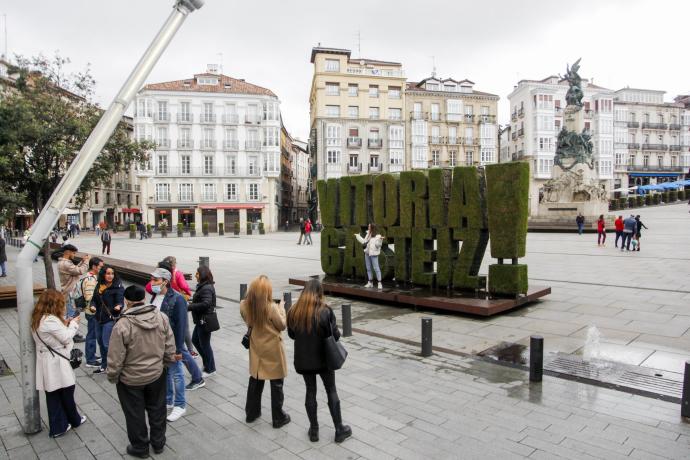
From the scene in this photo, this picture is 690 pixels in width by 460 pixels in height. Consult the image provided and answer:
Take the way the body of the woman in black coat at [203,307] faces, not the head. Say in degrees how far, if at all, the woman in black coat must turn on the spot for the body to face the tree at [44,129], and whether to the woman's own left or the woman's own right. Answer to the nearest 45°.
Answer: approximately 45° to the woman's own right

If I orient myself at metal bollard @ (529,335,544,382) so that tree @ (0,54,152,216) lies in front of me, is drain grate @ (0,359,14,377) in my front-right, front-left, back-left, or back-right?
front-left

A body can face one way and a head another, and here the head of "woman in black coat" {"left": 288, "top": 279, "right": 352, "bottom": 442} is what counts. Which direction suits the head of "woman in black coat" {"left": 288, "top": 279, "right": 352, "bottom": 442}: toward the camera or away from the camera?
away from the camera

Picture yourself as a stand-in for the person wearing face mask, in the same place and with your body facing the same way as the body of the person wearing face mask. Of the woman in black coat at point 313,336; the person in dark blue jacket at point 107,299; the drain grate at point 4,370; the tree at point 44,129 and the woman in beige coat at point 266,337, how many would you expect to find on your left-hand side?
2

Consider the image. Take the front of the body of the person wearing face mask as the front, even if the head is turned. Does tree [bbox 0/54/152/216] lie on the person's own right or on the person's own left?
on the person's own right

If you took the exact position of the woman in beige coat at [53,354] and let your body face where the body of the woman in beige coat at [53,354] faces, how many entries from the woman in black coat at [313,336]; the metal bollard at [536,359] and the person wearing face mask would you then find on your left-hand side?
0

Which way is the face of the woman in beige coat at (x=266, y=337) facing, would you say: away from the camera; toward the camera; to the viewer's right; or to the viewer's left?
away from the camera

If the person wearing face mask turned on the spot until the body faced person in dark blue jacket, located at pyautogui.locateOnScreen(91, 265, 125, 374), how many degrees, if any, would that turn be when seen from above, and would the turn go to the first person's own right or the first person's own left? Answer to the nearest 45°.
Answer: approximately 90° to the first person's own right

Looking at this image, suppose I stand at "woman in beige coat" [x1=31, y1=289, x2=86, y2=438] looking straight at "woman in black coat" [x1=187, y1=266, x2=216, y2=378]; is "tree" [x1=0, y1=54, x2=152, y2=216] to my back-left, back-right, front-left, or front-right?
front-left

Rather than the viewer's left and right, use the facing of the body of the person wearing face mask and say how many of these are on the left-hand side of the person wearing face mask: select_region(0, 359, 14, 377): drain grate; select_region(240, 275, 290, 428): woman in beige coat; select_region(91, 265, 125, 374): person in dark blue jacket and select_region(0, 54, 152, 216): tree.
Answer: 1

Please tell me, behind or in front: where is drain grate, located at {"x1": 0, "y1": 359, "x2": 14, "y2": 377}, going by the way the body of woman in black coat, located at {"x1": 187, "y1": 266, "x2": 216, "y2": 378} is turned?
in front
